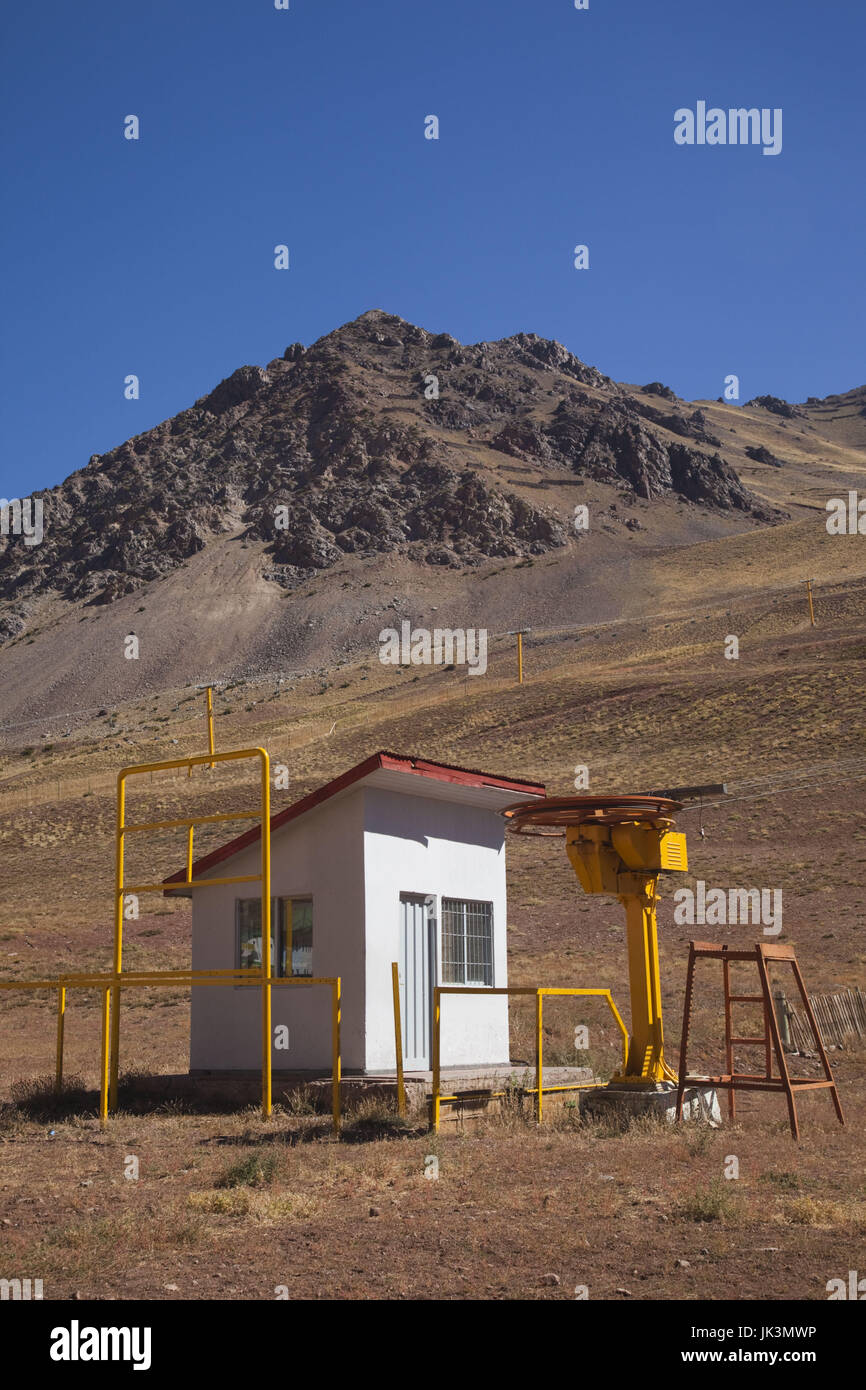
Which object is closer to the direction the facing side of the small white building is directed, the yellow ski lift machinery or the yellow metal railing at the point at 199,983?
the yellow ski lift machinery

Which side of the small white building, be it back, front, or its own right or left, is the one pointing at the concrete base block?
front

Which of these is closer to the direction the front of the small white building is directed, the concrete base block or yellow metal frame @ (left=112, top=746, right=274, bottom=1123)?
the concrete base block

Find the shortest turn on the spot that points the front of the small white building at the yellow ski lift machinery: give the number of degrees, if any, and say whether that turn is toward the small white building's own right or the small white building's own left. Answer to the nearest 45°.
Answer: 0° — it already faces it

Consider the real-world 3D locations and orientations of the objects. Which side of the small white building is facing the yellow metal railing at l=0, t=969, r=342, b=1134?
right

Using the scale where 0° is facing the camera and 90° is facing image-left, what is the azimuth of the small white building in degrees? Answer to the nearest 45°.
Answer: approximately 315°

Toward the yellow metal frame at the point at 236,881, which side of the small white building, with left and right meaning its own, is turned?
right
